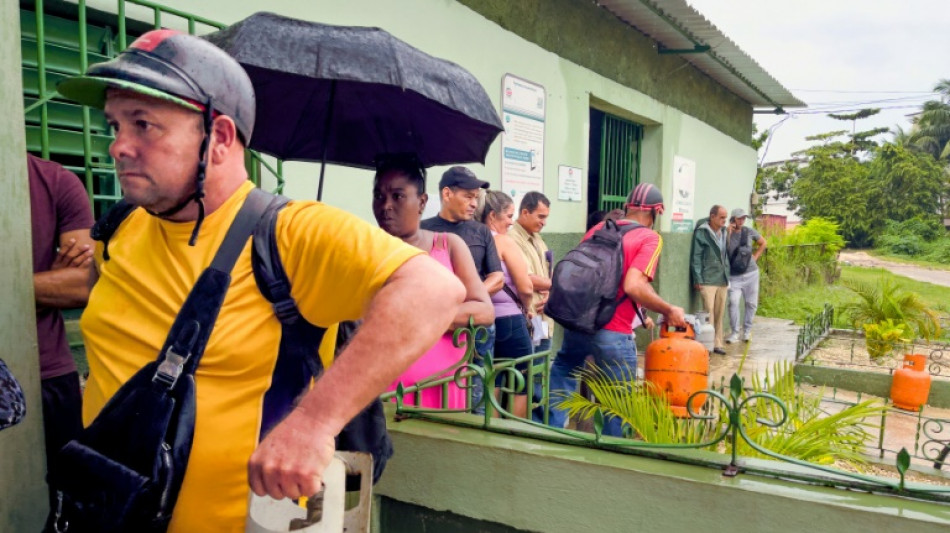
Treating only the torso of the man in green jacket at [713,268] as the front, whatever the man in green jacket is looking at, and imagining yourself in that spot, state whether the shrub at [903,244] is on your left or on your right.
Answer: on your left

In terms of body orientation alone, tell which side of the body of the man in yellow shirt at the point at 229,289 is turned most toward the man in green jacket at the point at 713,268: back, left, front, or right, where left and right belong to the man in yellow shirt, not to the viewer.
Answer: back

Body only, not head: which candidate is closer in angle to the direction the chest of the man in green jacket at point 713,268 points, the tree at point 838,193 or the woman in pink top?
the woman in pink top

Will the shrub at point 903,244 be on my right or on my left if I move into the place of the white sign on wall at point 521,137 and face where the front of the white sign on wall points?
on my left

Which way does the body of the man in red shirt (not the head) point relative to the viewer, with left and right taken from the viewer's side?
facing away from the viewer and to the right of the viewer

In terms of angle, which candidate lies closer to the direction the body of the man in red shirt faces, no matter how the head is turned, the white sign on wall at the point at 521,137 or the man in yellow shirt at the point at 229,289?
the white sign on wall

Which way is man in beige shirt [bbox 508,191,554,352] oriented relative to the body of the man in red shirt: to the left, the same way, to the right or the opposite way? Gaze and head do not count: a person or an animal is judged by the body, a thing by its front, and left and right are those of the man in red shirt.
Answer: to the right

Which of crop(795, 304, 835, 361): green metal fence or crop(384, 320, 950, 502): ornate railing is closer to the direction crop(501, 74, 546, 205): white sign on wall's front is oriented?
the ornate railing

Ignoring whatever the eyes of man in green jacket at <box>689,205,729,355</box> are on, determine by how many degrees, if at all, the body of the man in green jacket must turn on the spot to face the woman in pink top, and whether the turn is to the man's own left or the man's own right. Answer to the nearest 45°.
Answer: approximately 45° to the man's own right

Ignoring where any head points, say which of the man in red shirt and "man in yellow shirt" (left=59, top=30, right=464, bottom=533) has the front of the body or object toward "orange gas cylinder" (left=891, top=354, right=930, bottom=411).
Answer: the man in red shirt

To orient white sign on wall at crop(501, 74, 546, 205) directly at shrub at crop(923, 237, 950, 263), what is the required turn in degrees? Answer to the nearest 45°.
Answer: approximately 90° to its left
